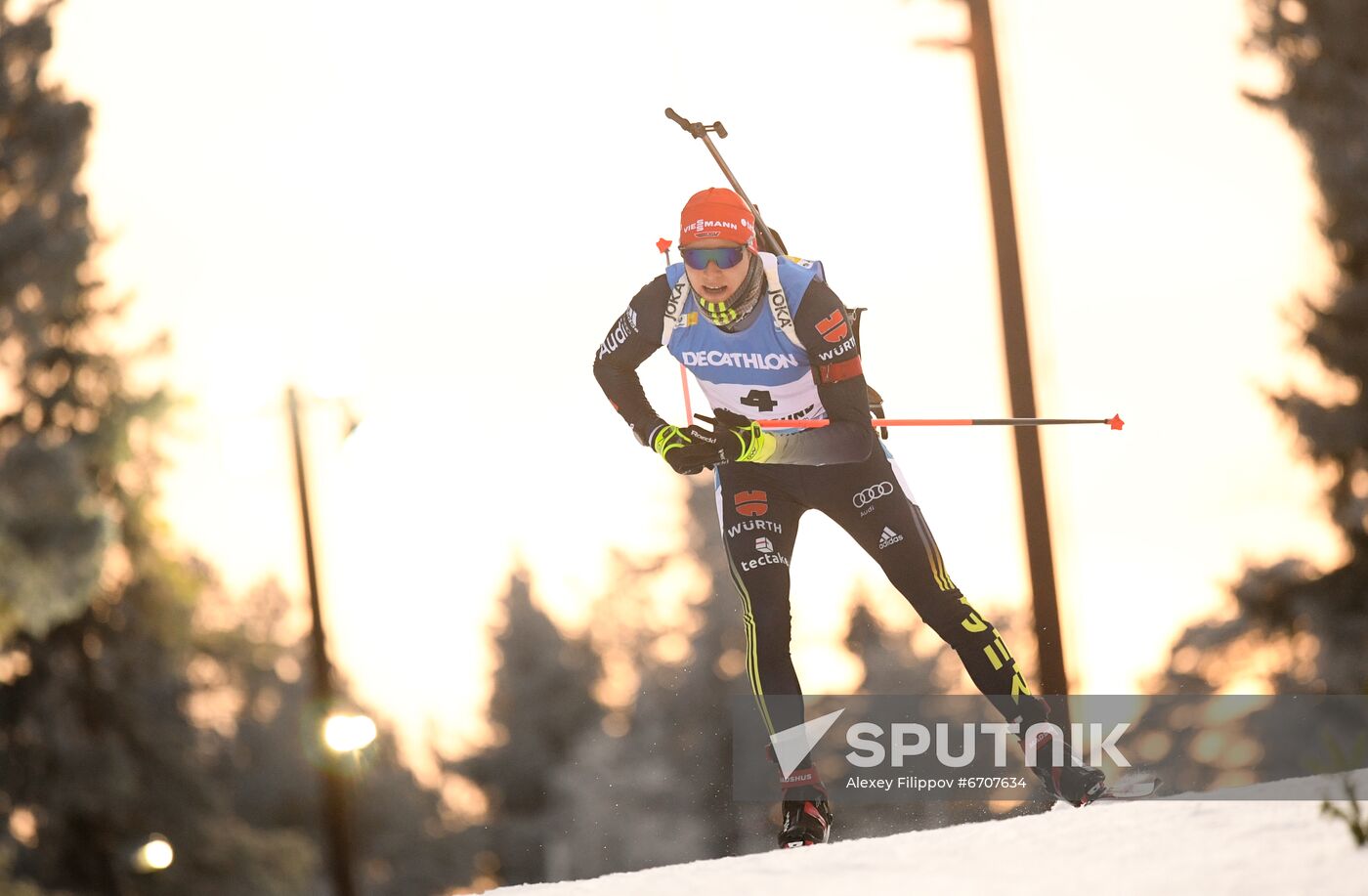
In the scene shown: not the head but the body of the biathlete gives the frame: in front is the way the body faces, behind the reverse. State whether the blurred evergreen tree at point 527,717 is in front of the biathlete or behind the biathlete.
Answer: behind

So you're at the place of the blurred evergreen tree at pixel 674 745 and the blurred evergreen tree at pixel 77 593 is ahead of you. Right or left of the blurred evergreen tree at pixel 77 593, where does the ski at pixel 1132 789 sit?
left

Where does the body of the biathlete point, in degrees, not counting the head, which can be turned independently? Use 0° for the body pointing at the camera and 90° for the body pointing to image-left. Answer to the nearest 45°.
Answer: approximately 0°

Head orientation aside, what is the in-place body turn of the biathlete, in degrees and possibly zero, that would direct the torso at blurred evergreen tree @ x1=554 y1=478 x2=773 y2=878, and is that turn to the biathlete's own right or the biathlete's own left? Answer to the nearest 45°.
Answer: approximately 180°

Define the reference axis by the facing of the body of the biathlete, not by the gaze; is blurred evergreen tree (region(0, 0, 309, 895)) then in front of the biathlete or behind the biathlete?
behind

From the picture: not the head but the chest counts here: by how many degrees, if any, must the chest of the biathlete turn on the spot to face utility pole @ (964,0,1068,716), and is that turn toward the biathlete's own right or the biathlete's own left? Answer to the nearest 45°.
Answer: approximately 135° to the biathlete's own left

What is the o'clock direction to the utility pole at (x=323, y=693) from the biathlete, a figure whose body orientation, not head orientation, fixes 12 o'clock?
The utility pole is roughly at 5 o'clock from the biathlete.
